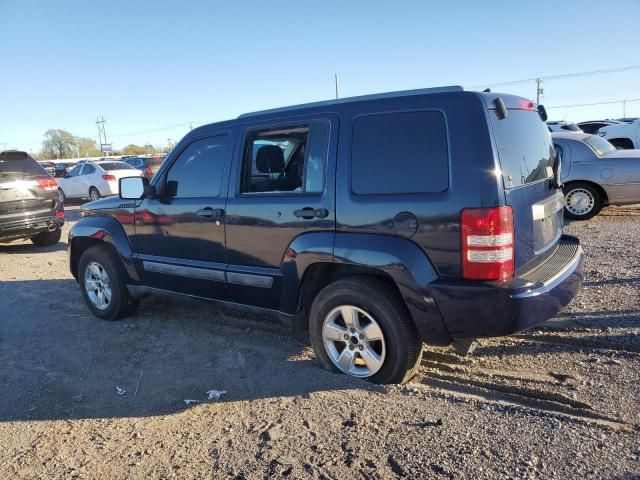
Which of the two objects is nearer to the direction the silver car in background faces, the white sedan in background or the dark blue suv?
the white sedan in background

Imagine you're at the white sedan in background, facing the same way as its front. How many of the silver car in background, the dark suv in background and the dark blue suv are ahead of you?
0

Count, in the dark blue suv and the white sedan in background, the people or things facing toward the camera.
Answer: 0

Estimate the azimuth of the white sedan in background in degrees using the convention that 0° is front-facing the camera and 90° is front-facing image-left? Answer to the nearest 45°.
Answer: approximately 135°

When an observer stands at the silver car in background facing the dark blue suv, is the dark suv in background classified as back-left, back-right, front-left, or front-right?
front-right

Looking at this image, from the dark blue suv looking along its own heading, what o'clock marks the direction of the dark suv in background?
The dark suv in background is roughly at 12 o'clock from the dark blue suv.

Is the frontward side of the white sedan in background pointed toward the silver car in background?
no

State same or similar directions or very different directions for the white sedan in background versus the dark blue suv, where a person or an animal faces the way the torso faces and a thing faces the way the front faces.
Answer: same or similar directions

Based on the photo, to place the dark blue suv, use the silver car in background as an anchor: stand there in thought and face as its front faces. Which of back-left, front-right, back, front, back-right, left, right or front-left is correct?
left

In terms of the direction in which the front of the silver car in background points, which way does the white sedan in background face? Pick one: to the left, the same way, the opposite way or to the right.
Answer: the same way

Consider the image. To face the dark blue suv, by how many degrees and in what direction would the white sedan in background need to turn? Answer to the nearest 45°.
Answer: approximately 135° to its left

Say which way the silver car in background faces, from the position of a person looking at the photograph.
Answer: facing to the left of the viewer

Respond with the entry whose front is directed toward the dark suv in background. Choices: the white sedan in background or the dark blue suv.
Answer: the dark blue suv

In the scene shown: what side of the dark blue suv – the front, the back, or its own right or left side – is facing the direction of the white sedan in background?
front

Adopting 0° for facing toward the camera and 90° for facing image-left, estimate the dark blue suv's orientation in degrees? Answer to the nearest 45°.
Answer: approximately 135°
